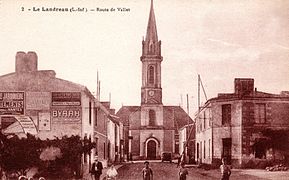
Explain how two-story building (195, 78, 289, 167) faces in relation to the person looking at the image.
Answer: facing the viewer and to the left of the viewer

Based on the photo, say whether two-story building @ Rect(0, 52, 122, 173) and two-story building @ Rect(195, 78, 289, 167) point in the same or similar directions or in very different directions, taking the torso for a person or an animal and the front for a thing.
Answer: very different directions

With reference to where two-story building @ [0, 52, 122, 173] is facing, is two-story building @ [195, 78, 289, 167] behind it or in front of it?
in front

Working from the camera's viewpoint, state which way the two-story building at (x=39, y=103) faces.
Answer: facing to the right of the viewer

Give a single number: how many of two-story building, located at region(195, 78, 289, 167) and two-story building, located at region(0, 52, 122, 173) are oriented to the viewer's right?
1
